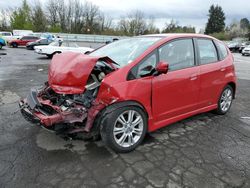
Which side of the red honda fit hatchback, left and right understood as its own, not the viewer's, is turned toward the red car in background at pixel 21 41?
right

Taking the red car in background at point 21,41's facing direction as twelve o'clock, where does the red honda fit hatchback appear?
The red honda fit hatchback is roughly at 9 o'clock from the red car in background.

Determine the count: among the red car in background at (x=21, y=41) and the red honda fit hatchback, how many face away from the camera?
0

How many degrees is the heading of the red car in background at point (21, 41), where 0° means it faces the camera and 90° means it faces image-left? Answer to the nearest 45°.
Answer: approximately 90°

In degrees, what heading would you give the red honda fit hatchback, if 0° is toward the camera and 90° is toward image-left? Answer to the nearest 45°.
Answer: approximately 45°
